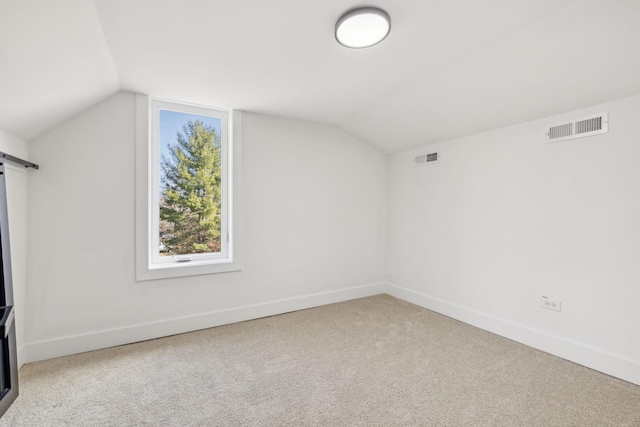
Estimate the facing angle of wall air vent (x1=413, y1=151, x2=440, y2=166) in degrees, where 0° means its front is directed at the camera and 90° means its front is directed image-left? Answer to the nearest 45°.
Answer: approximately 45°

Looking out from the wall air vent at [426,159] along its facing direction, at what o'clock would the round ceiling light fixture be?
The round ceiling light fixture is roughly at 11 o'clock from the wall air vent.

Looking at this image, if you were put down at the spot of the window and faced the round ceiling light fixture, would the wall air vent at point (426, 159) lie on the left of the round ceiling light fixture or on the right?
left

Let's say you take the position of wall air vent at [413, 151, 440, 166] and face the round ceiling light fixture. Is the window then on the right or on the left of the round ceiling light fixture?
right

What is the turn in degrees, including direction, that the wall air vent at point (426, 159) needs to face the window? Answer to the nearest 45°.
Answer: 0° — it already faces it
